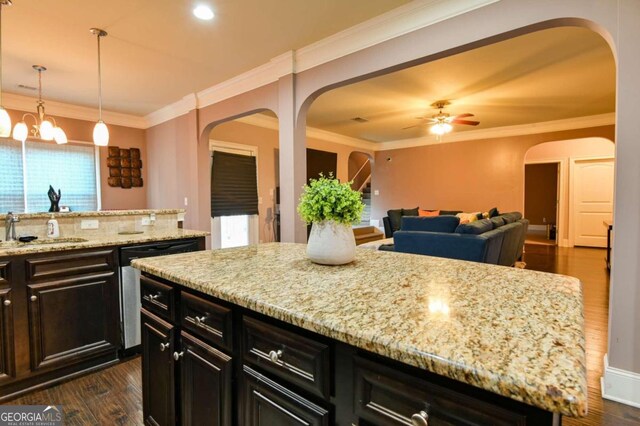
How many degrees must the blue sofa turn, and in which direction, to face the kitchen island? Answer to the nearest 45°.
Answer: approximately 135° to its left

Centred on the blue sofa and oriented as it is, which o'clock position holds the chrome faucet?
The chrome faucet is roughly at 9 o'clock from the blue sofa.

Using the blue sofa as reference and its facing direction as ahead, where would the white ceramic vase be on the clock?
The white ceramic vase is roughly at 8 o'clock from the blue sofa.

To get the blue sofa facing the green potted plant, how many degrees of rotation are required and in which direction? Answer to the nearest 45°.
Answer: approximately 135° to its left

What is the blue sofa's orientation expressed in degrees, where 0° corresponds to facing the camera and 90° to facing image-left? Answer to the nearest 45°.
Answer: approximately 135°

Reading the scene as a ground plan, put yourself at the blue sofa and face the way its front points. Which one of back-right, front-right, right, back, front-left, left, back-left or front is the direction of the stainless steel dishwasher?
left

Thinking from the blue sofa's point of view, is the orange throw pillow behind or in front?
in front

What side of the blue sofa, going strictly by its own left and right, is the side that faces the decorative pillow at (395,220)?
front

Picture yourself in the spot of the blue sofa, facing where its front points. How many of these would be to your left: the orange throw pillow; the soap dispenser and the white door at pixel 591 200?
1

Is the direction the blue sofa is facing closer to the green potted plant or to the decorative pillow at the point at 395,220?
the decorative pillow

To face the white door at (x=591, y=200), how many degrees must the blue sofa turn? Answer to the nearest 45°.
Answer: approximately 90° to its right

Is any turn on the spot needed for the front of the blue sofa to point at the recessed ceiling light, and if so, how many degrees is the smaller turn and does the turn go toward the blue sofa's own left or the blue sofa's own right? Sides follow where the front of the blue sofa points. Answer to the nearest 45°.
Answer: approximately 90° to the blue sofa's own left
